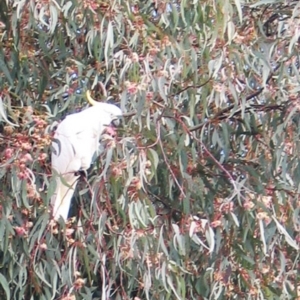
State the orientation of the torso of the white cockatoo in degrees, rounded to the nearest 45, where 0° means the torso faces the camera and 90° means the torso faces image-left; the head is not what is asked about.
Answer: approximately 270°
